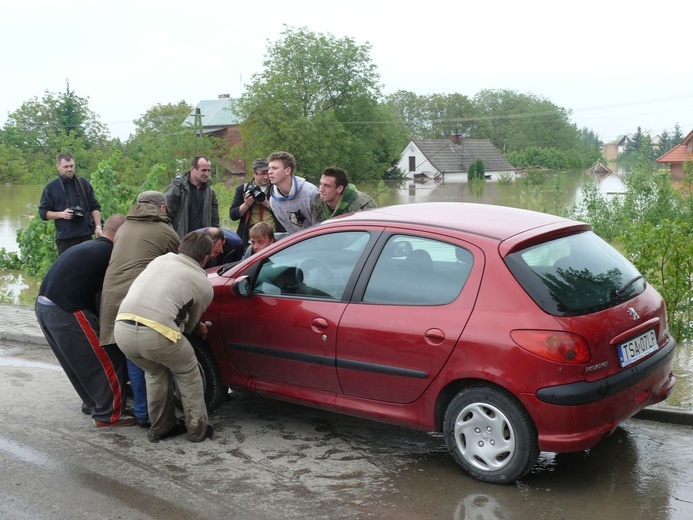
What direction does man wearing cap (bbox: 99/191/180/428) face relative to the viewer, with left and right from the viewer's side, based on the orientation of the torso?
facing away from the viewer and to the right of the viewer

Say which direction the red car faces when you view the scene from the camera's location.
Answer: facing away from the viewer and to the left of the viewer

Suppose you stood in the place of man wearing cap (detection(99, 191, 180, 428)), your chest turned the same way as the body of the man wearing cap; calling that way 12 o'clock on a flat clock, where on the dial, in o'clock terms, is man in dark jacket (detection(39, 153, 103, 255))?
The man in dark jacket is roughly at 10 o'clock from the man wearing cap.

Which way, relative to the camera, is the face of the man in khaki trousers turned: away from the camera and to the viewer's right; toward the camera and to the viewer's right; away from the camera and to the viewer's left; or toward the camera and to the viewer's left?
away from the camera and to the viewer's right

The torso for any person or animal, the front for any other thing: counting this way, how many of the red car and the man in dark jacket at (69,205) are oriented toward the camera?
1

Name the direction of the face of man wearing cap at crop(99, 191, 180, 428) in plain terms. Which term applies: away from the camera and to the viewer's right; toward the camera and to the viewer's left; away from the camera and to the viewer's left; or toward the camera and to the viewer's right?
away from the camera and to the viewer's right

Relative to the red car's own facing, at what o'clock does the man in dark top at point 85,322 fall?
The man in dark top is roughly at 11 o'clock from the red car.

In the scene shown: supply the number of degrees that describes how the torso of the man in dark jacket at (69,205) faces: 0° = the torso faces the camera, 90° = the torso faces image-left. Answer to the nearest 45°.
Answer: approximately 0°

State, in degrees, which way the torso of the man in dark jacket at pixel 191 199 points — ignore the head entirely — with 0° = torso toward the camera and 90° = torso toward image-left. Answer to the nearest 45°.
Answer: approximately 315°

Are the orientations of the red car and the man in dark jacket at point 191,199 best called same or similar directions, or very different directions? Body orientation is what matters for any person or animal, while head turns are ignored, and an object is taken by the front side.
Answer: very different directions
